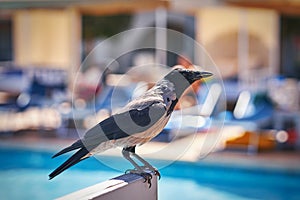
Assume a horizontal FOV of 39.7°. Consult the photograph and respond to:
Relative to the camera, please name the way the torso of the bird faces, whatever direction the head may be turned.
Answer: to the viewer's right
